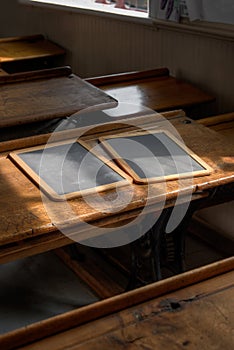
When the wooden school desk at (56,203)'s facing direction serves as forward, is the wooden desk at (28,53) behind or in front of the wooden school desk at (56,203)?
behind

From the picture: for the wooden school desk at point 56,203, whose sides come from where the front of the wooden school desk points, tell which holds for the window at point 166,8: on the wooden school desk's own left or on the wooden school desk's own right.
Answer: on the wooden school desk's own left

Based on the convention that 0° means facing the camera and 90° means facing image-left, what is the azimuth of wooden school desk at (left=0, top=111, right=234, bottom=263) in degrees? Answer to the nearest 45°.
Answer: approximately 315°

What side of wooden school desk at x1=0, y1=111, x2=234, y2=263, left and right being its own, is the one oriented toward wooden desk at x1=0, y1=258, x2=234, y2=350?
front

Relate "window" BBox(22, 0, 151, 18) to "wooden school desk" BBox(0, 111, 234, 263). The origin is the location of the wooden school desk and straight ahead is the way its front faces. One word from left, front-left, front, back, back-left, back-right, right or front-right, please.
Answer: back-left
